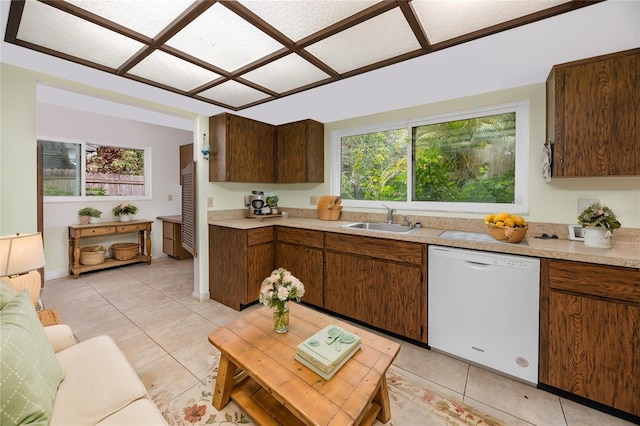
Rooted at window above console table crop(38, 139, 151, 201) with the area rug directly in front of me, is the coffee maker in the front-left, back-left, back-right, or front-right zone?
front-left

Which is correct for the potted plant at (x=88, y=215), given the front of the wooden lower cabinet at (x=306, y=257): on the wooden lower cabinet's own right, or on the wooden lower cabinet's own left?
on the wooden lower cabinet's own right

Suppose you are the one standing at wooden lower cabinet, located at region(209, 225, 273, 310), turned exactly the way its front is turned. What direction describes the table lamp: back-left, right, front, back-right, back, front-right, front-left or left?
right

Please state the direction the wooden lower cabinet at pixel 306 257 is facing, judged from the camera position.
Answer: facing the viewer and to the left of the viewer

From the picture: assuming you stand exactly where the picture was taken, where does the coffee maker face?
facing the viewer and to the right of the viewer

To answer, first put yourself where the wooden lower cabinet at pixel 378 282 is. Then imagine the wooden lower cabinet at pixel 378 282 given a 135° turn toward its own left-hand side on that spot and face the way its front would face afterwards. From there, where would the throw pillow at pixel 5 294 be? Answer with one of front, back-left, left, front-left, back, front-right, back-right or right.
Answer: back-right

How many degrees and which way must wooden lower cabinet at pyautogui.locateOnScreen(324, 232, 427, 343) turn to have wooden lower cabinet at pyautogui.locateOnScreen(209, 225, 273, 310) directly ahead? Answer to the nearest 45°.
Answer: approximately 45° to its right

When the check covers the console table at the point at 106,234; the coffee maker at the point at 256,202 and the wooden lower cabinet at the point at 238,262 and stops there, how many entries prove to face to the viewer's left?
0

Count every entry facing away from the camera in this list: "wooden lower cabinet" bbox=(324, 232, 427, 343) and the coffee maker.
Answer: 0

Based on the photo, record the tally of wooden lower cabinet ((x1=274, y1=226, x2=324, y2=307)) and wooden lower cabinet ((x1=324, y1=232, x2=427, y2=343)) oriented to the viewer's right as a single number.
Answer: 0

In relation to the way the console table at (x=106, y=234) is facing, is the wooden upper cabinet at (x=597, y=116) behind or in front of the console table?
in front

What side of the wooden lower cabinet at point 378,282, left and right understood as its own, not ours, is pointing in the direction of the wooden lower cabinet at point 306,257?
right
